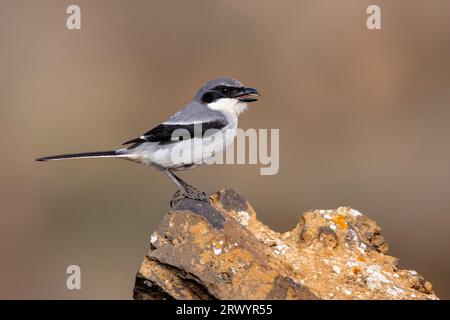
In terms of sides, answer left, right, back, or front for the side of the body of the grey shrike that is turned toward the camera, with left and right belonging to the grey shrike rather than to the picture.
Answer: right
